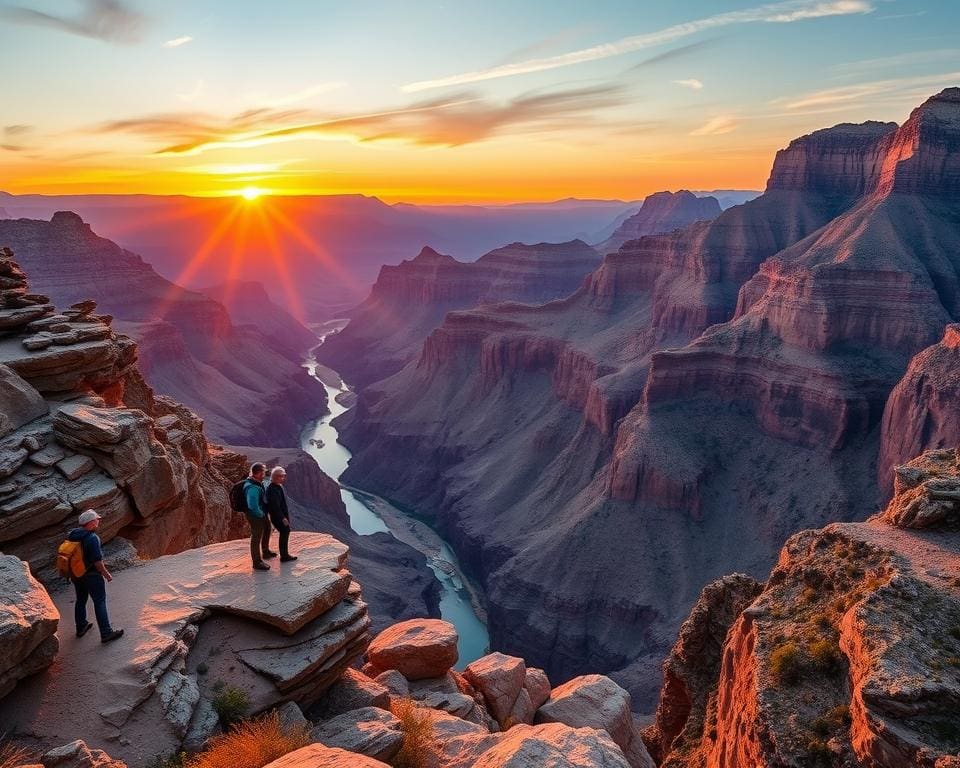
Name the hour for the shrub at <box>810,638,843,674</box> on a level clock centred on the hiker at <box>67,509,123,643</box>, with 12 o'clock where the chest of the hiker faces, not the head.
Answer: The shrub is roughly at 1 o'clock from the hiker.

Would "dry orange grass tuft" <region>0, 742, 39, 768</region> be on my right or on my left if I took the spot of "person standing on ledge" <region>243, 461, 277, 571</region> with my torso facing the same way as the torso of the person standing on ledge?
on my right

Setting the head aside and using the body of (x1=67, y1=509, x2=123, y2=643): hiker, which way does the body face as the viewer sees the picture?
to the viewer's right

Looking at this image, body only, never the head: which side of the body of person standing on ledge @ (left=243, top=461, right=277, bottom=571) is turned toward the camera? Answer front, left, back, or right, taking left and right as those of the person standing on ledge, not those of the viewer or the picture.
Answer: right

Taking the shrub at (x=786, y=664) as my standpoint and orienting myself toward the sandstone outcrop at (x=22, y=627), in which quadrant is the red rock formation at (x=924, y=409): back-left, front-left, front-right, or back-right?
back-right

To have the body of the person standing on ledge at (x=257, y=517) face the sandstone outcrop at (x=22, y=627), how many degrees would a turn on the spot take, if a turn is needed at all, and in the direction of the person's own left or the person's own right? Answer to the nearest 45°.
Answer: approximately 135° to the person's own right

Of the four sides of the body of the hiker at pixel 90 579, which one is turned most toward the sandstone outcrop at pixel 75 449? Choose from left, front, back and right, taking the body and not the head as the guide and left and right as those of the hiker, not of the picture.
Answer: left

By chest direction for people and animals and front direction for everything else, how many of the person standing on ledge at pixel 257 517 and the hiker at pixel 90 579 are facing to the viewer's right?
2

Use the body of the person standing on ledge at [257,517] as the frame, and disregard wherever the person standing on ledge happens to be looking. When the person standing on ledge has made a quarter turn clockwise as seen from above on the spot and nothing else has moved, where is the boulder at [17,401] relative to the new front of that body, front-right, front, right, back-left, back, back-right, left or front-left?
back-right
